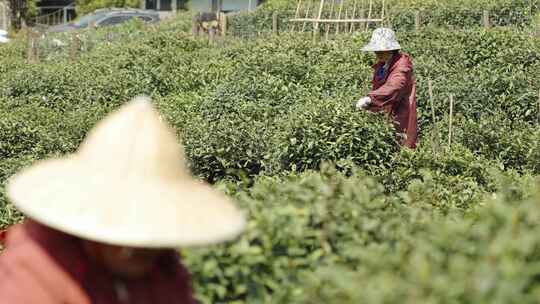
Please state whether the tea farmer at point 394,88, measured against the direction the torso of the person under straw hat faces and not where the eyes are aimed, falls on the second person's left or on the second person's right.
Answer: on the second person's left

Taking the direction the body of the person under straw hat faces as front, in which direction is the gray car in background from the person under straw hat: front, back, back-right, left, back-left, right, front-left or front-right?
back-left

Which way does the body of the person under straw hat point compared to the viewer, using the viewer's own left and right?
facing the viewer and to the right of the viewer

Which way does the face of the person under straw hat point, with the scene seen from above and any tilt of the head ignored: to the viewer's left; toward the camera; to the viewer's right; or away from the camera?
toward the camera

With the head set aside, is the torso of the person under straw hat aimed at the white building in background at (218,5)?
no

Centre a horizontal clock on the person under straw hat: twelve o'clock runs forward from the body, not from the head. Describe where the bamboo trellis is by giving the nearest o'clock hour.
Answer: The bamboo trellis is roughly at 8 o'clock from the person under straw hat.

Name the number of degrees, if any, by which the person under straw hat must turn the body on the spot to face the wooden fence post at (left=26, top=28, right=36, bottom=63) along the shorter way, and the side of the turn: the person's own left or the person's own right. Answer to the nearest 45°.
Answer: approximately 135° to the person's own left

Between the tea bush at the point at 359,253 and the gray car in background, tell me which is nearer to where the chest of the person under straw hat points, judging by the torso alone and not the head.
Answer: the tea bush

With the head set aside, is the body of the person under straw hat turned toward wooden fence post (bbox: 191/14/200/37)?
no

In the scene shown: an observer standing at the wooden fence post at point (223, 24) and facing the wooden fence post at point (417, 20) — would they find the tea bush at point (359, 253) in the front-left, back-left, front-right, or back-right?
front-right

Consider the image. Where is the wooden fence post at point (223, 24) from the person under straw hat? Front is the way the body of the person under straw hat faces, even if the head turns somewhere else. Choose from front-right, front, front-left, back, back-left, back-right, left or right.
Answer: back-left

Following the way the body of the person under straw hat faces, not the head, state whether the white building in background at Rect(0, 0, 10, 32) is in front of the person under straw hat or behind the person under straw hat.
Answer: behind
